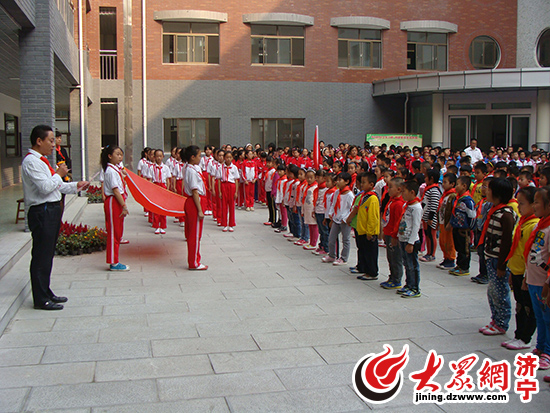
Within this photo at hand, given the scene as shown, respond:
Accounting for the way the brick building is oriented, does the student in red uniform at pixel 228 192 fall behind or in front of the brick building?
in front

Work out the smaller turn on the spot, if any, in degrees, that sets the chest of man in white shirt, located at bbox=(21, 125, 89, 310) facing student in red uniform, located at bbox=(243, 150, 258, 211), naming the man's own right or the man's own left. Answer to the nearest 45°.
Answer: approximately 45° to the man's own left

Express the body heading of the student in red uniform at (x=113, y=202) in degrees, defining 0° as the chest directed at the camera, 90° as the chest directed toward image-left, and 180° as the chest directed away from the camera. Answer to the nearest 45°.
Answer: approximately 270°

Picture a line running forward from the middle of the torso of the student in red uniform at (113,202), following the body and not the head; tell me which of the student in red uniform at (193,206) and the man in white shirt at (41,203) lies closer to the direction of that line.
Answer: the student in red uniform

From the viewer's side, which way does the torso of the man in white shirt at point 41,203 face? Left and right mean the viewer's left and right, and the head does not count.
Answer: facing to the right of the viewer

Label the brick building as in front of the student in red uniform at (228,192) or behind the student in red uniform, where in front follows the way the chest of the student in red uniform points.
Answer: behind

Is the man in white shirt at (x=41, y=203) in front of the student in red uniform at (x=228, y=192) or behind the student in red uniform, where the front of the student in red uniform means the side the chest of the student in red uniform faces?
in front

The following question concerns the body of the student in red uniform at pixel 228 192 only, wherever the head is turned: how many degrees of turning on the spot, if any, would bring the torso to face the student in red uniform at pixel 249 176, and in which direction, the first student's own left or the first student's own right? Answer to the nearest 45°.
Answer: approximately 180°

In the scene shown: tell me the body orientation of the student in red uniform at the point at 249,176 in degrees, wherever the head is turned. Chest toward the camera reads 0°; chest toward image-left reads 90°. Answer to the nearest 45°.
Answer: approximately 0°

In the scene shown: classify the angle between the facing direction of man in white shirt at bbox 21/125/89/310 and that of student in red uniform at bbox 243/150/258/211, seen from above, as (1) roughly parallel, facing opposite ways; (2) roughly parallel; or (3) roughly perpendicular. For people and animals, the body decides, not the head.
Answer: roughly perpendicular
